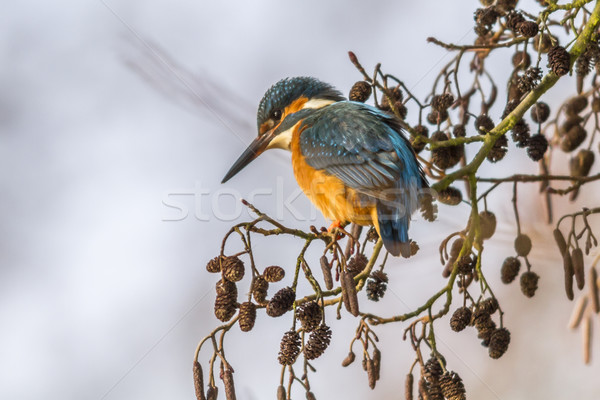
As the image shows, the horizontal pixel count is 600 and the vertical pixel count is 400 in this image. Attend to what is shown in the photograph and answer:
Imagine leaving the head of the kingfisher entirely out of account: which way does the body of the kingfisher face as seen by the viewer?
to the viewer's left
